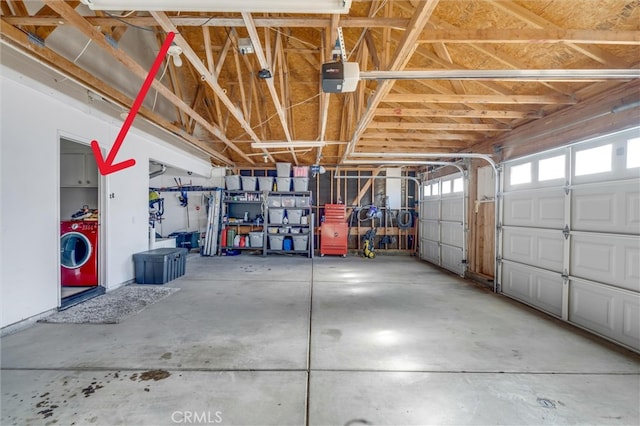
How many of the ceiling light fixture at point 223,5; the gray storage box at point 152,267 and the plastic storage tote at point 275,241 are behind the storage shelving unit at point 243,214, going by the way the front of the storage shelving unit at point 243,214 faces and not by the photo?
0

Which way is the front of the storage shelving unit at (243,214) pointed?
toward the camera

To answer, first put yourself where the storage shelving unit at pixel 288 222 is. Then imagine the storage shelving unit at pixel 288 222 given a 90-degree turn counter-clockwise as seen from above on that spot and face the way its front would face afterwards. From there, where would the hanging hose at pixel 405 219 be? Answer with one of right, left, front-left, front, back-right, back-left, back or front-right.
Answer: front

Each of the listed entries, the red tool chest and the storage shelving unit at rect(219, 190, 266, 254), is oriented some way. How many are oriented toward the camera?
2

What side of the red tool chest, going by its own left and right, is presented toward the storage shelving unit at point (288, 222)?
right

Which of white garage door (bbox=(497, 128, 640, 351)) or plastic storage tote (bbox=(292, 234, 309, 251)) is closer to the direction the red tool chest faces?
the white garage door

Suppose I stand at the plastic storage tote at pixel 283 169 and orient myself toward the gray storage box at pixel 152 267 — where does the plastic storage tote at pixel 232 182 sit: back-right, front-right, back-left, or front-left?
front-right

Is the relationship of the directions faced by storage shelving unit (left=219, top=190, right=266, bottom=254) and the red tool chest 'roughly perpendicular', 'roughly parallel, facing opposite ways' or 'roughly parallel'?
roughly parallel

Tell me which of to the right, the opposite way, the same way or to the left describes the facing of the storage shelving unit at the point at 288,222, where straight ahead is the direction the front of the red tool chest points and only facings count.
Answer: the same way

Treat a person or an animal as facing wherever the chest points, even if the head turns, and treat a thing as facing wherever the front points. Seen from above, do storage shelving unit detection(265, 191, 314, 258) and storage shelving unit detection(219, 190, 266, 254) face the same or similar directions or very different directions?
same or similar directions

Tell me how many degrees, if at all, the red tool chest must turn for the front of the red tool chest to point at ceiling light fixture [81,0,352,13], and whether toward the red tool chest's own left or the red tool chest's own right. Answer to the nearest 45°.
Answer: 0° — it already faces it

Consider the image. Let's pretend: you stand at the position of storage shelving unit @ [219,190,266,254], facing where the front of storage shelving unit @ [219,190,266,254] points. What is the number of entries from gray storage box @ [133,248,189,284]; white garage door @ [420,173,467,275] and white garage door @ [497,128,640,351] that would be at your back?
0

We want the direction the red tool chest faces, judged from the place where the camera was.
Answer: facing the viewer

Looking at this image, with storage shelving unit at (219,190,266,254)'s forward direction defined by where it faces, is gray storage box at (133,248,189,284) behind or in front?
in front

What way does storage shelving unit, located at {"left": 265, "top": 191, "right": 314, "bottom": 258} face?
toward the camera

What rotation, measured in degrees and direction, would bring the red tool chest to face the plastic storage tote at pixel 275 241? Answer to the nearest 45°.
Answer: approximately 90° to its right
